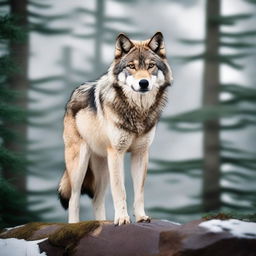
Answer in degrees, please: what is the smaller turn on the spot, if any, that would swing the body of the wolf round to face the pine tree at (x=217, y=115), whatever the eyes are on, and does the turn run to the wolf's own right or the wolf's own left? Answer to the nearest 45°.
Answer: approximately 135° to the wolf's own left

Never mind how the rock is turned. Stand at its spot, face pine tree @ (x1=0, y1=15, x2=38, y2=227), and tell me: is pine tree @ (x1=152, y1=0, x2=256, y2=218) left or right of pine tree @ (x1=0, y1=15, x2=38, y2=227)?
right

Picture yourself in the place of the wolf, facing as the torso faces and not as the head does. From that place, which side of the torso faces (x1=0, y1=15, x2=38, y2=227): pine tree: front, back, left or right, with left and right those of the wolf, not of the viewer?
back

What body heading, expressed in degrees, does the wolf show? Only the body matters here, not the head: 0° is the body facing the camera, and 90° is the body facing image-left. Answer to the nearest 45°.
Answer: approximately 315°
